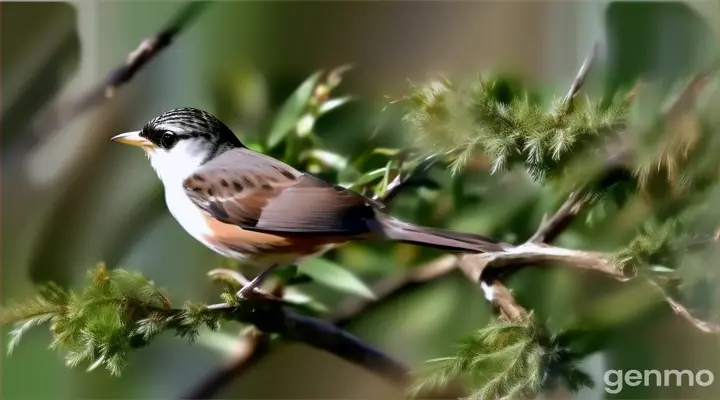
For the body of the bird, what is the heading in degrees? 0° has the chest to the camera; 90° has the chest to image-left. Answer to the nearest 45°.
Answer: approximately 90°
